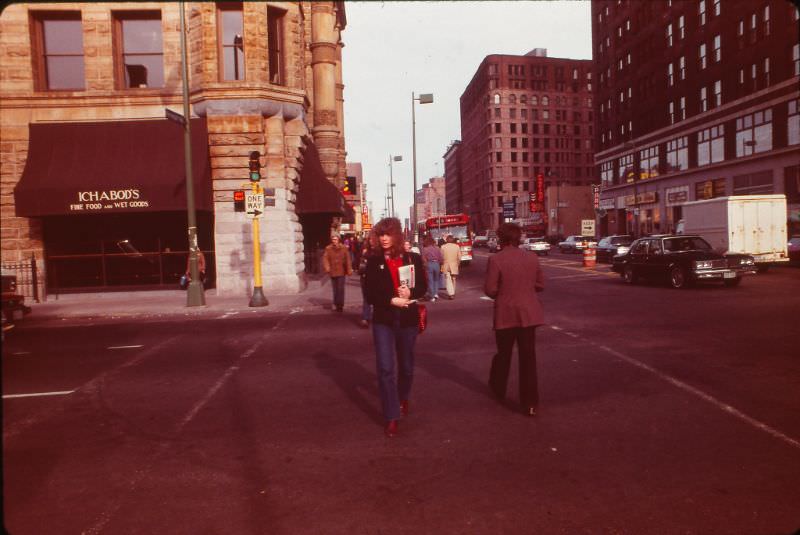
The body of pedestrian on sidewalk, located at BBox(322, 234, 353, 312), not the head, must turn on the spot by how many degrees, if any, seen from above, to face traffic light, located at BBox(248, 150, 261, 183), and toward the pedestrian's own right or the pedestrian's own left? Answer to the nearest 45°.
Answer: approximately 135° to the pedestrian's own right

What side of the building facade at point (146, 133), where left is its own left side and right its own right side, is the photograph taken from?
front

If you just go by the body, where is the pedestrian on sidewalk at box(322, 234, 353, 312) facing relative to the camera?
toward the camera

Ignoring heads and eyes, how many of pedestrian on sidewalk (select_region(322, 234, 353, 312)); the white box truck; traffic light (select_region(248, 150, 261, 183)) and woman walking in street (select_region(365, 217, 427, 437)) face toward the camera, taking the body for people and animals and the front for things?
3

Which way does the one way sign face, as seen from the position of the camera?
facing the viewer

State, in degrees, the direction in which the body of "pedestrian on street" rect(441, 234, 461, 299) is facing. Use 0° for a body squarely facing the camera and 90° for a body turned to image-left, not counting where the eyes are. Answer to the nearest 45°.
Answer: approximately 180°

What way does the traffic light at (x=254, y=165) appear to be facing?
toward the camera

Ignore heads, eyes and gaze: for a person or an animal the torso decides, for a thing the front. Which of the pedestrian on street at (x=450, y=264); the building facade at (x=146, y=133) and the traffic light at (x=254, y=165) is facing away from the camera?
the pedestrian on street

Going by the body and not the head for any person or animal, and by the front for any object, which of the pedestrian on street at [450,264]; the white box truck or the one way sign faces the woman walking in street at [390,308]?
the one way sign

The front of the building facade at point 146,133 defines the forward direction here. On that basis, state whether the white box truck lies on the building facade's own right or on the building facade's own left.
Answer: on the building facade's own left

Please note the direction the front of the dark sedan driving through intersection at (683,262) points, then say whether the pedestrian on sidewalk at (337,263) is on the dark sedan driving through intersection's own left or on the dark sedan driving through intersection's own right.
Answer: on the dark sedan driving through intersection's own right

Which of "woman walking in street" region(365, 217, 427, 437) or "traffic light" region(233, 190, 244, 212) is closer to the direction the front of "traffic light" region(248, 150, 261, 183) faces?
the woman walking in street
